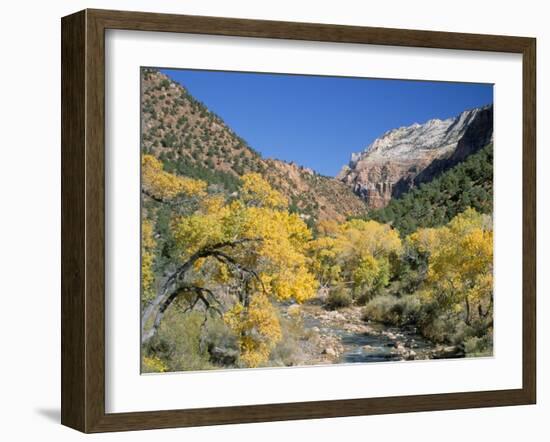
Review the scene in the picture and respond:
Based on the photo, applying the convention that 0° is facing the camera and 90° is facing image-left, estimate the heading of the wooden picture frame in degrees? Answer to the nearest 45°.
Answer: approximately 315°
